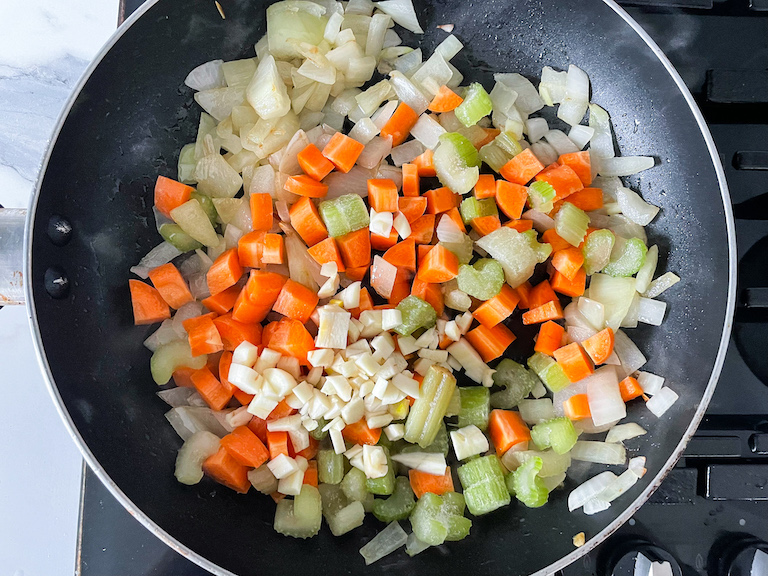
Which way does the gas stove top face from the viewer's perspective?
toward the camera

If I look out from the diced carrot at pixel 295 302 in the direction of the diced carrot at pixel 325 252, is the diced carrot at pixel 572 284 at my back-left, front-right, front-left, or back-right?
front-right
